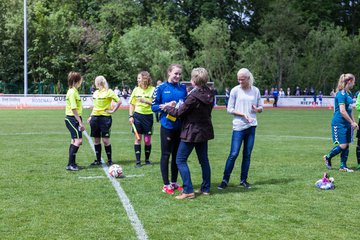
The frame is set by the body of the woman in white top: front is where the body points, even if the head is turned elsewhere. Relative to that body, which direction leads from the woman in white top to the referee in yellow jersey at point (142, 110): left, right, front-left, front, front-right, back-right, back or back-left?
back-right

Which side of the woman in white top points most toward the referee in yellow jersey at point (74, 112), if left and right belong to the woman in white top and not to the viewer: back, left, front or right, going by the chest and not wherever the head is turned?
right

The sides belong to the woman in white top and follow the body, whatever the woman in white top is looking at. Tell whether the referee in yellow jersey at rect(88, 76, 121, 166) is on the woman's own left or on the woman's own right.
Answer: on the woman's own right

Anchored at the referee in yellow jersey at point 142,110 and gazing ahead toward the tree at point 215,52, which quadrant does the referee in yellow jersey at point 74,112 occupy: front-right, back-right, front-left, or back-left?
back-left

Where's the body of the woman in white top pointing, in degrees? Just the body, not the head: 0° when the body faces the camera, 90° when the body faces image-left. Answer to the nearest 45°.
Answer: approximately 0°

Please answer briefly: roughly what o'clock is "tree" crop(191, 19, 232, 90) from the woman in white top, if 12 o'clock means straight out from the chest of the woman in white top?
The tree is roughly at 6 o'clock from the woman in white top.
